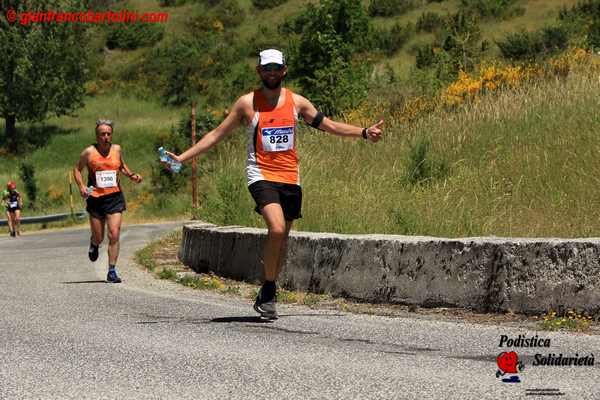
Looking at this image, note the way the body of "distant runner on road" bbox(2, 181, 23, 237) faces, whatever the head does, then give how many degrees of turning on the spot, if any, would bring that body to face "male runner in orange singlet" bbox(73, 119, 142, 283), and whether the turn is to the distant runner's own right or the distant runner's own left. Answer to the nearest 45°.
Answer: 0° — they already face them

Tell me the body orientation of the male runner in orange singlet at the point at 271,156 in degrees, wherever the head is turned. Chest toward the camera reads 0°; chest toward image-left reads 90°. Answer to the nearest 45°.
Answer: approximately 0°

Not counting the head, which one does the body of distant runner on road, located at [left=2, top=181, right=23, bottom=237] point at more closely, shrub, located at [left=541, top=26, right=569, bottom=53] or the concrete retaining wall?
the concrete retaining wall

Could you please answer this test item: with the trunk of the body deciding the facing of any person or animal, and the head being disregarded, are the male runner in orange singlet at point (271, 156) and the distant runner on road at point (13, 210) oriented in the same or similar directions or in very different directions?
same or similar directions

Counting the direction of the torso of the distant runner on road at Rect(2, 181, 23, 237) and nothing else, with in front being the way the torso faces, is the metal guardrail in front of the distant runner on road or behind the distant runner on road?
behind

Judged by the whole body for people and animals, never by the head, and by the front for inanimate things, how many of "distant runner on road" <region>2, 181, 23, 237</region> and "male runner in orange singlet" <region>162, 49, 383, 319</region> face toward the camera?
2

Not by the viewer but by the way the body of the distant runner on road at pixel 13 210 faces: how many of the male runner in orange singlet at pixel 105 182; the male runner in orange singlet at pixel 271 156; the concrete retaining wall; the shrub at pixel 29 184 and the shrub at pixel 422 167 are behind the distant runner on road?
1

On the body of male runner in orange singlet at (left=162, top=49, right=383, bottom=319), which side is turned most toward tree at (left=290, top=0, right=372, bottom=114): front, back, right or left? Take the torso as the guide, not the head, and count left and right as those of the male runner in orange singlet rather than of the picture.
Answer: back

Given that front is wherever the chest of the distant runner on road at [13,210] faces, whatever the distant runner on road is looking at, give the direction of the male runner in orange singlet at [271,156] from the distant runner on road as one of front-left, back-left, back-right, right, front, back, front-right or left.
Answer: front

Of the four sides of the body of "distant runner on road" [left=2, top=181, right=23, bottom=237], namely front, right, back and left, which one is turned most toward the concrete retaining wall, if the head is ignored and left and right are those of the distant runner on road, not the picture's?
front

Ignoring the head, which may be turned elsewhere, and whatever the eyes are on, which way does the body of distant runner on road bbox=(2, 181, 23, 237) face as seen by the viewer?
toward the camera

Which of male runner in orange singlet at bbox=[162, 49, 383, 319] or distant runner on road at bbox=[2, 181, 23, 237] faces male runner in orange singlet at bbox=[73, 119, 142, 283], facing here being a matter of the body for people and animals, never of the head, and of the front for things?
the distant runner on road

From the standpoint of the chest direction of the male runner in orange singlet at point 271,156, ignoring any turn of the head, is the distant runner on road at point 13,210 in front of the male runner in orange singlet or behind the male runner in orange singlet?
behind

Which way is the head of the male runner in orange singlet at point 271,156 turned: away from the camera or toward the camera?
toward the camera
